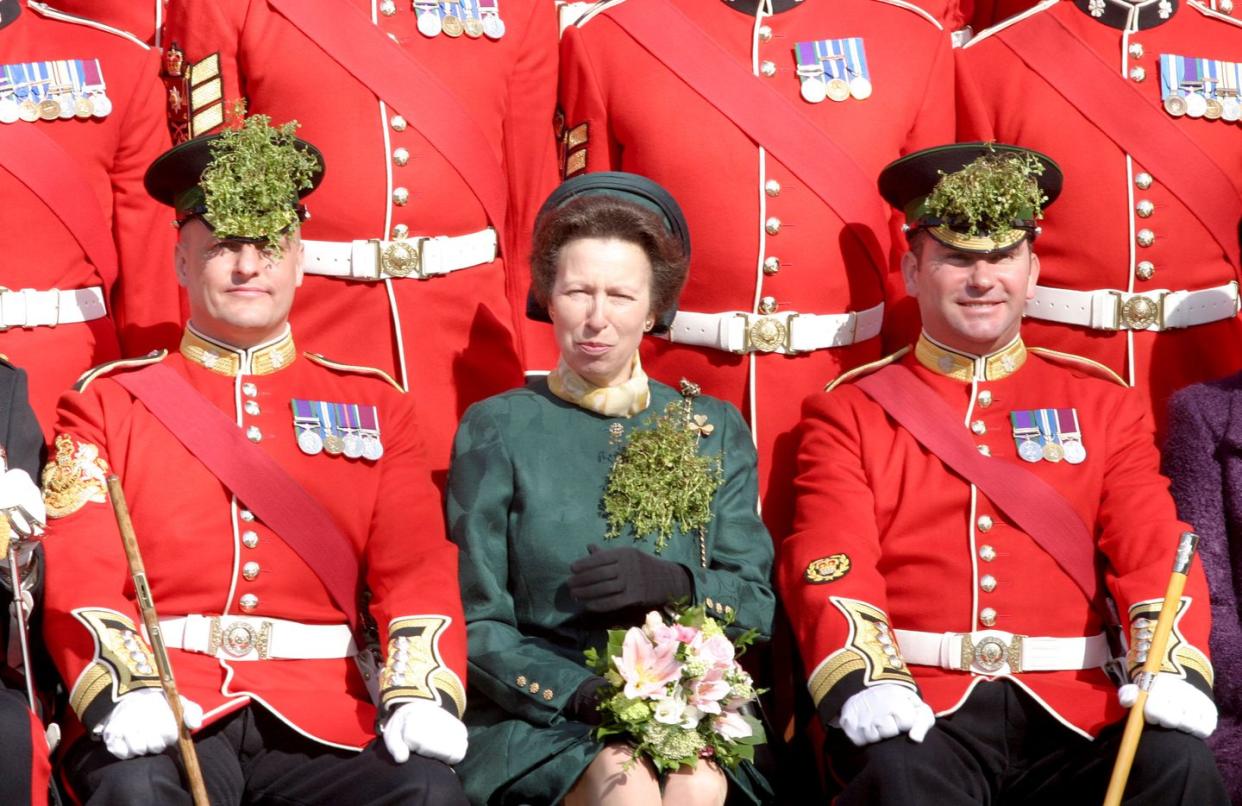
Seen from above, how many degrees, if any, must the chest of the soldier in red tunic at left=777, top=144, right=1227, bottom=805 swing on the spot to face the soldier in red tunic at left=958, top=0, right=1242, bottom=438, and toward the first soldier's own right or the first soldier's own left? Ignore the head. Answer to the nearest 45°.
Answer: approximately 180°

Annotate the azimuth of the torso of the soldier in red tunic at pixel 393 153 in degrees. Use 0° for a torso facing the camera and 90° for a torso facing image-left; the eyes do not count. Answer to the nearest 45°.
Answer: approximately 0°

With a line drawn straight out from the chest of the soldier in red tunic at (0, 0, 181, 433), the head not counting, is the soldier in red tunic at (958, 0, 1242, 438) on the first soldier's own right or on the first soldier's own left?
on the first soldier's own left

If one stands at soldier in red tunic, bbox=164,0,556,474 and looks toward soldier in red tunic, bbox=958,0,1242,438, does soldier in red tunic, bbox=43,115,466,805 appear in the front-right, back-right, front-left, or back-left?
back-right

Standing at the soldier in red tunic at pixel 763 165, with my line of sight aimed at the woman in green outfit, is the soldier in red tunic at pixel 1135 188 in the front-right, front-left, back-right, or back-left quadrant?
back-left

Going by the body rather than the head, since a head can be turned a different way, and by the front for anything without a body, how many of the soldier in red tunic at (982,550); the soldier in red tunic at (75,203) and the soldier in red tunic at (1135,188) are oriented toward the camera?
3

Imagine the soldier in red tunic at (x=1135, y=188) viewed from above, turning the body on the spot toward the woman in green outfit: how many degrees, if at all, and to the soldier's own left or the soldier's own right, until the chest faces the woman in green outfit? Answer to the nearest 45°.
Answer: approximately 45° to the soldier's own right
